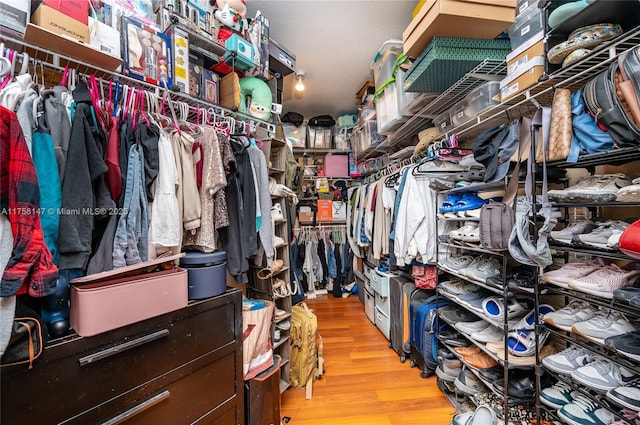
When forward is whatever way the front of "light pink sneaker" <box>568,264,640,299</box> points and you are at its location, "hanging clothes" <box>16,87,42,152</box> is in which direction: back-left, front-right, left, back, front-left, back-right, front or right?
front-left

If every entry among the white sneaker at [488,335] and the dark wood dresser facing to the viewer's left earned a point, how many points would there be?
1

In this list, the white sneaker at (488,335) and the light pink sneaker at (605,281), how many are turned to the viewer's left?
2

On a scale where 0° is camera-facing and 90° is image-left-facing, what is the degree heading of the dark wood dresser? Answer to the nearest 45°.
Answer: approximately 315°

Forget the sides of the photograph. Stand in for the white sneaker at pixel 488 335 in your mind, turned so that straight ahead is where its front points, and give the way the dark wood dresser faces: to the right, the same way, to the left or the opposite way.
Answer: the opposite way

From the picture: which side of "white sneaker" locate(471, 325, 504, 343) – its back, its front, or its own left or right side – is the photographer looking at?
left

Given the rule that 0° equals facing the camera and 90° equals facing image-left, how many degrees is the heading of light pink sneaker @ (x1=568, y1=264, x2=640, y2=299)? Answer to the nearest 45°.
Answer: approximately 90°

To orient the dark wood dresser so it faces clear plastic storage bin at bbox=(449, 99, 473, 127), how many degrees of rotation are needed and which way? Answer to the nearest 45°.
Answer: approximately 45° to its left
